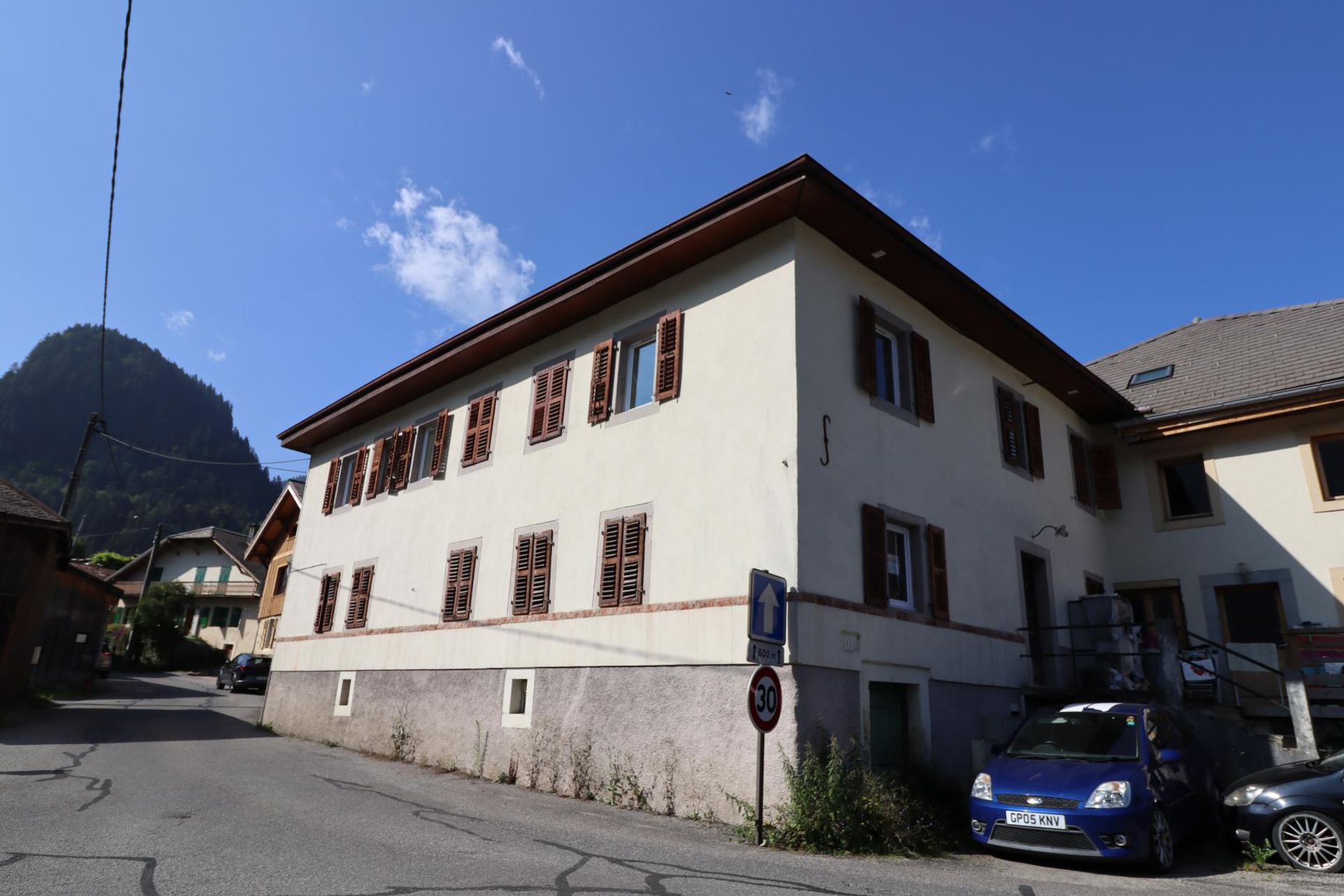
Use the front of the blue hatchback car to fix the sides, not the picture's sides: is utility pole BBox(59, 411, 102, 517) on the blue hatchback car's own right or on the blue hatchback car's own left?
on the blue hatchback car's own right

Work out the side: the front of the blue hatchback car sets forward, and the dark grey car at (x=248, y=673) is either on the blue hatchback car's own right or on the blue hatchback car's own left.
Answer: on the blue hatchback car's own right

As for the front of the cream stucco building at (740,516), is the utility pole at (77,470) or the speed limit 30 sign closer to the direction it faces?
the speed limit 30 sign

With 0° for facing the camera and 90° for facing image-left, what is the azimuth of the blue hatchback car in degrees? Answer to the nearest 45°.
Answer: approximately 45°
